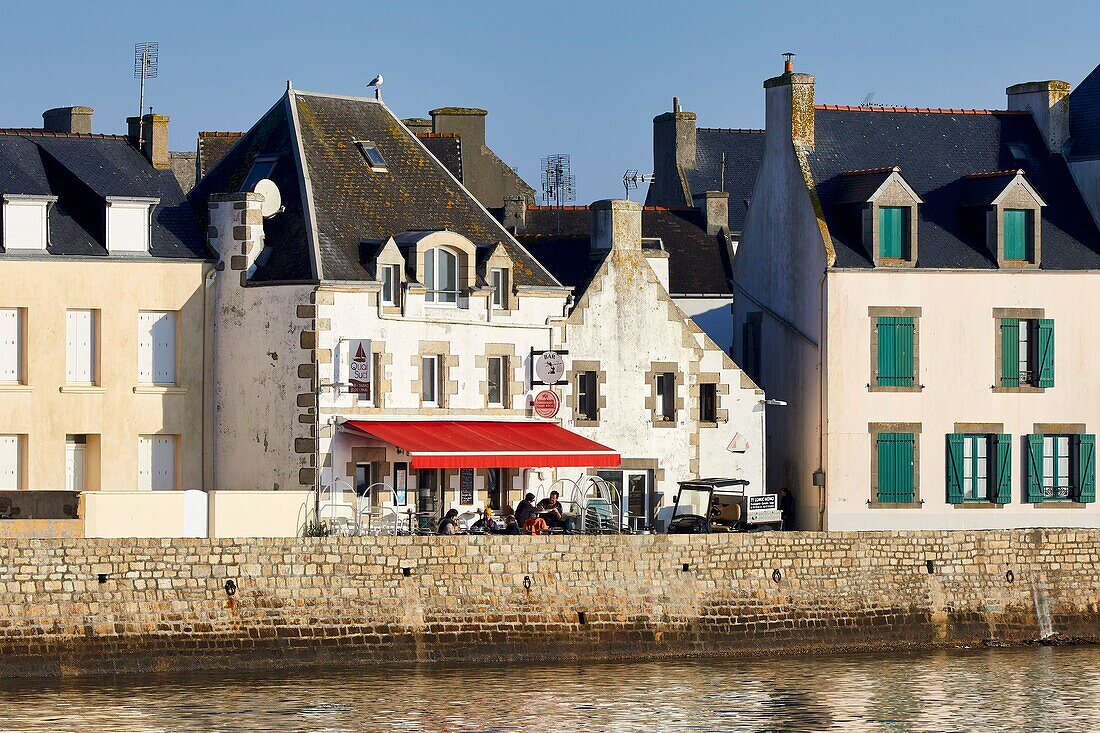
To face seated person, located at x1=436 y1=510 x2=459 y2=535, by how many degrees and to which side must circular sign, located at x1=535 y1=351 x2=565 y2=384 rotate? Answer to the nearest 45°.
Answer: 0° — it already faces them

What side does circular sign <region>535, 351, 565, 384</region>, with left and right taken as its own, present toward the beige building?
right

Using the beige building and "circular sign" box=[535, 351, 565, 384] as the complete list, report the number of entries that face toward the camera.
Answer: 2

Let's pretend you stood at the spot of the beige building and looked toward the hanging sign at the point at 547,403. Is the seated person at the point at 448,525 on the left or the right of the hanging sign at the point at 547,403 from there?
right

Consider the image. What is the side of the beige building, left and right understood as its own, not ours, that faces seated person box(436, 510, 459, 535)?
left

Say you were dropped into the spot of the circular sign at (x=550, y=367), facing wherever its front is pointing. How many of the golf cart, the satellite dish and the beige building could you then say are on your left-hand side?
1

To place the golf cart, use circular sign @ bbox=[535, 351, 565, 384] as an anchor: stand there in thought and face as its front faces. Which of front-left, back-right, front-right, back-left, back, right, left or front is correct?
left

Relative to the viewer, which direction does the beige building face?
toward the camera

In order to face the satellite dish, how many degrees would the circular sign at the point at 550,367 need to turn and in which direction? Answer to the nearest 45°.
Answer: approximately 90° to its right
